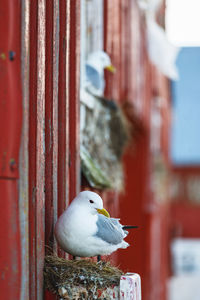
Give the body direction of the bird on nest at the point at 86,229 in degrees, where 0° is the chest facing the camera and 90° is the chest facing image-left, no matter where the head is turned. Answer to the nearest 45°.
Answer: approximately 45°

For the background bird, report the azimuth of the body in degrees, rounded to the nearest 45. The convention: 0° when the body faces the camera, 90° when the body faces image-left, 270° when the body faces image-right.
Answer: approximately 270°

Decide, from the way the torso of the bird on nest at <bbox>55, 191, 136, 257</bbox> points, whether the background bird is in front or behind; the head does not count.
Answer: behind

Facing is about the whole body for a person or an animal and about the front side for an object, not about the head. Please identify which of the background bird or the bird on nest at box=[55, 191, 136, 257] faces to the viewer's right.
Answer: the background bird

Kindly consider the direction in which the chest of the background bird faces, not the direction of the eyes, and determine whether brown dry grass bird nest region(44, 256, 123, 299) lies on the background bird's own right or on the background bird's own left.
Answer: on the background bird's own right

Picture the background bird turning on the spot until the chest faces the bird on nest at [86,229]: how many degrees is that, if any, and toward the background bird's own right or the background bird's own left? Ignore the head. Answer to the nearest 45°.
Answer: approximately 90° to the background bird's own right

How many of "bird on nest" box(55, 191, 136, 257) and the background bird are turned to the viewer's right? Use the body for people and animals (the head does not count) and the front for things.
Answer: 1
